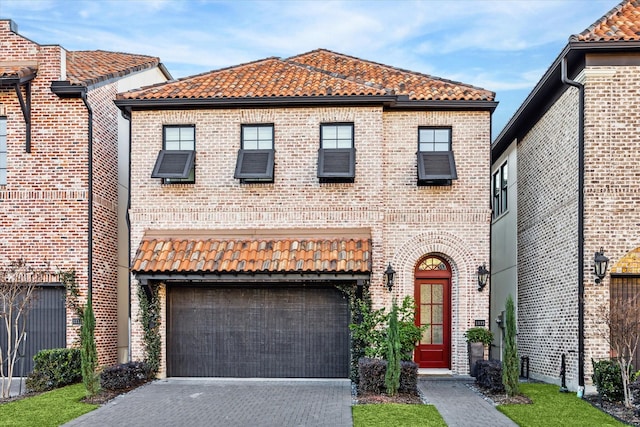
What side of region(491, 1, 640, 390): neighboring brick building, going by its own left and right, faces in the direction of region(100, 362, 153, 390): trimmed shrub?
right

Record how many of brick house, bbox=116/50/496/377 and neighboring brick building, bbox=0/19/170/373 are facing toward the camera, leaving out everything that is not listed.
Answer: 2

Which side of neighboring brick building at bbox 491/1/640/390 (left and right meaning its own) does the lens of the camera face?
front

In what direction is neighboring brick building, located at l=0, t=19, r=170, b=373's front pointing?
toward the camera

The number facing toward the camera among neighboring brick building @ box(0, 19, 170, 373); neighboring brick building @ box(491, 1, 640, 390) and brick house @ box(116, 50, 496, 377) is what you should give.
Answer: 3

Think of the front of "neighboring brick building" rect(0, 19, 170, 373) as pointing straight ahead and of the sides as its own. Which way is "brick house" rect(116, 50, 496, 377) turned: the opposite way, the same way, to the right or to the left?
the same way

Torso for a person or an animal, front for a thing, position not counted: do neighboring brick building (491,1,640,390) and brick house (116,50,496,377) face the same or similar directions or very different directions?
same or similar directions

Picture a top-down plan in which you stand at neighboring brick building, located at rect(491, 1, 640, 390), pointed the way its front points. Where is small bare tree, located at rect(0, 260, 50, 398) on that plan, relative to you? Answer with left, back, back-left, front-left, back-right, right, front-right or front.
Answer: right
